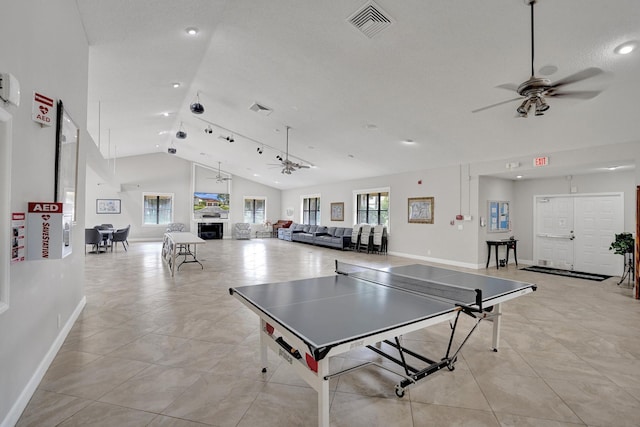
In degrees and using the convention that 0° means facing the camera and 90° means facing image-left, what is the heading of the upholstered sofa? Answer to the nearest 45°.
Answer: approximately 45°

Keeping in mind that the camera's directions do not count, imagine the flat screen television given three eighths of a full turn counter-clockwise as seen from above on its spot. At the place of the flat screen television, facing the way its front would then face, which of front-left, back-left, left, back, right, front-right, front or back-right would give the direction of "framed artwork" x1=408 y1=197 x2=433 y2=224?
right

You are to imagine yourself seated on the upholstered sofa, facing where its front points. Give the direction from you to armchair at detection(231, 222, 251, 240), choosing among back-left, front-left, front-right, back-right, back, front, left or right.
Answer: right

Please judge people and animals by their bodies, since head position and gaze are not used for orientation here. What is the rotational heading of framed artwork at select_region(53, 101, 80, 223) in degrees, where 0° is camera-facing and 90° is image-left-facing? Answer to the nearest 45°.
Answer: approximately 270°

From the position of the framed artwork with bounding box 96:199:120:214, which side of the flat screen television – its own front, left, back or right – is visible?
right

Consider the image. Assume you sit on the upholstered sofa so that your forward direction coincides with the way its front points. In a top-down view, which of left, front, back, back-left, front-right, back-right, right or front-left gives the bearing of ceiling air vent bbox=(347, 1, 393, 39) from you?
front-left

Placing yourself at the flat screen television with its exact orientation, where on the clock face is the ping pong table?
The ping pong table is roughly at 12 o'clock from the flat screen television.

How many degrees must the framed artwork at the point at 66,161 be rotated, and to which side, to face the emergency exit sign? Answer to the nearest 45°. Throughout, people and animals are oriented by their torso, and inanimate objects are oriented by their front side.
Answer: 0° — it already faces it

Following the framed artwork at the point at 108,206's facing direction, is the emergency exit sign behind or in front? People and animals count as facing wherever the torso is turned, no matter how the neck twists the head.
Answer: in front

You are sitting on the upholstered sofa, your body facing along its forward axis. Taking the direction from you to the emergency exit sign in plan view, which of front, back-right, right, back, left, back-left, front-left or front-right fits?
left

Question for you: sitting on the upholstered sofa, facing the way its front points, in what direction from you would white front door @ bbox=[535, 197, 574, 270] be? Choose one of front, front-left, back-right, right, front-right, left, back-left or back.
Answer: left

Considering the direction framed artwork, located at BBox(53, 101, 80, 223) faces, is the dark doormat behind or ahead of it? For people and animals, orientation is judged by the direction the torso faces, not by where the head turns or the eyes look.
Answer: ahead

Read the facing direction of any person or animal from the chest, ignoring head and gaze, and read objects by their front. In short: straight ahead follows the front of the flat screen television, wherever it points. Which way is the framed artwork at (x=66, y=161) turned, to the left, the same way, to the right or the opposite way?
to the left
